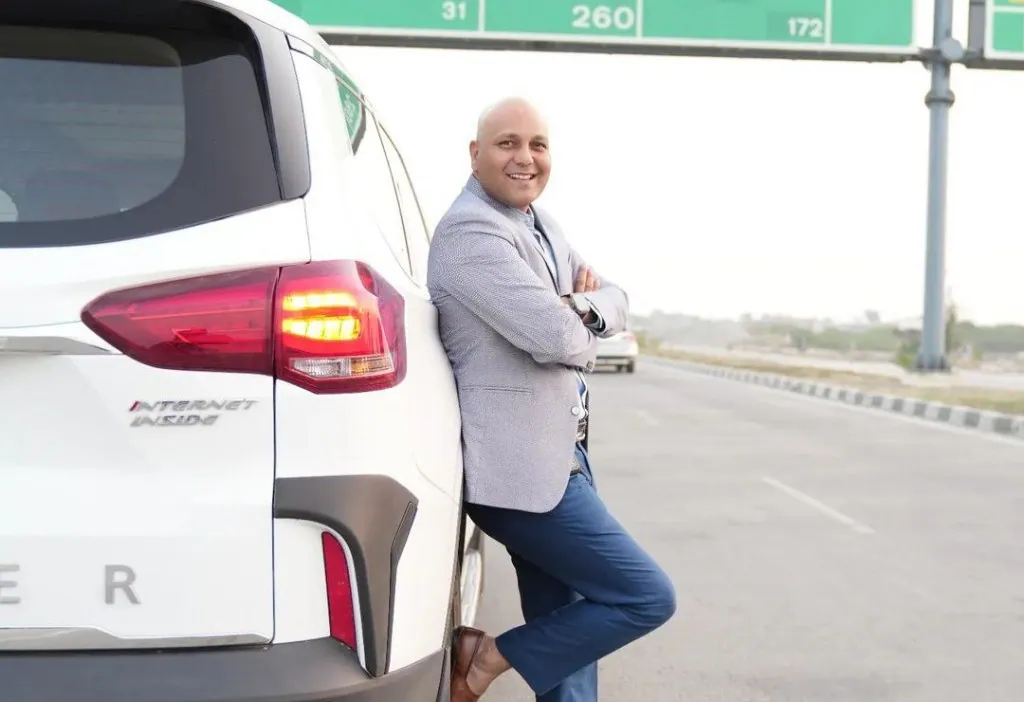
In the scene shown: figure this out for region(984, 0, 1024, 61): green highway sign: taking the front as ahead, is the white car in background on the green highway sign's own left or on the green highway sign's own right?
on the green highway sign's own right

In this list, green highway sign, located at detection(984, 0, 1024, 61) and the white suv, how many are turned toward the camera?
1

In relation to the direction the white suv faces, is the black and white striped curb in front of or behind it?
in front

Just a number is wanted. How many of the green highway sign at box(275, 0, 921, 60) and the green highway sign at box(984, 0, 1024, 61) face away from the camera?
0

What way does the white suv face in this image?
away from the camera

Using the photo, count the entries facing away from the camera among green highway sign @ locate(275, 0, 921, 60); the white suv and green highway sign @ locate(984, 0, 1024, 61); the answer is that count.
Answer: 1

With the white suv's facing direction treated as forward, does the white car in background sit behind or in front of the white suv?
in front

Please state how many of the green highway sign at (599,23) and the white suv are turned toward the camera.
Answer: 1

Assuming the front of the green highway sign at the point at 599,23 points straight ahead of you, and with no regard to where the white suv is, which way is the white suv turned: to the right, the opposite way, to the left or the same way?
the opposite way

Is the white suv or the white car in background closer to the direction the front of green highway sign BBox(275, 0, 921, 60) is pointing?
the white suv

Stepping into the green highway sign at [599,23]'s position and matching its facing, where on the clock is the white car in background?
The white car in background is roughly at 6 o'clock from the green highway sign.

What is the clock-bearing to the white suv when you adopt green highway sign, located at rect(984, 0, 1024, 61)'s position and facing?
The white suv is roughly at 12 o'clock from the green highway sign.
